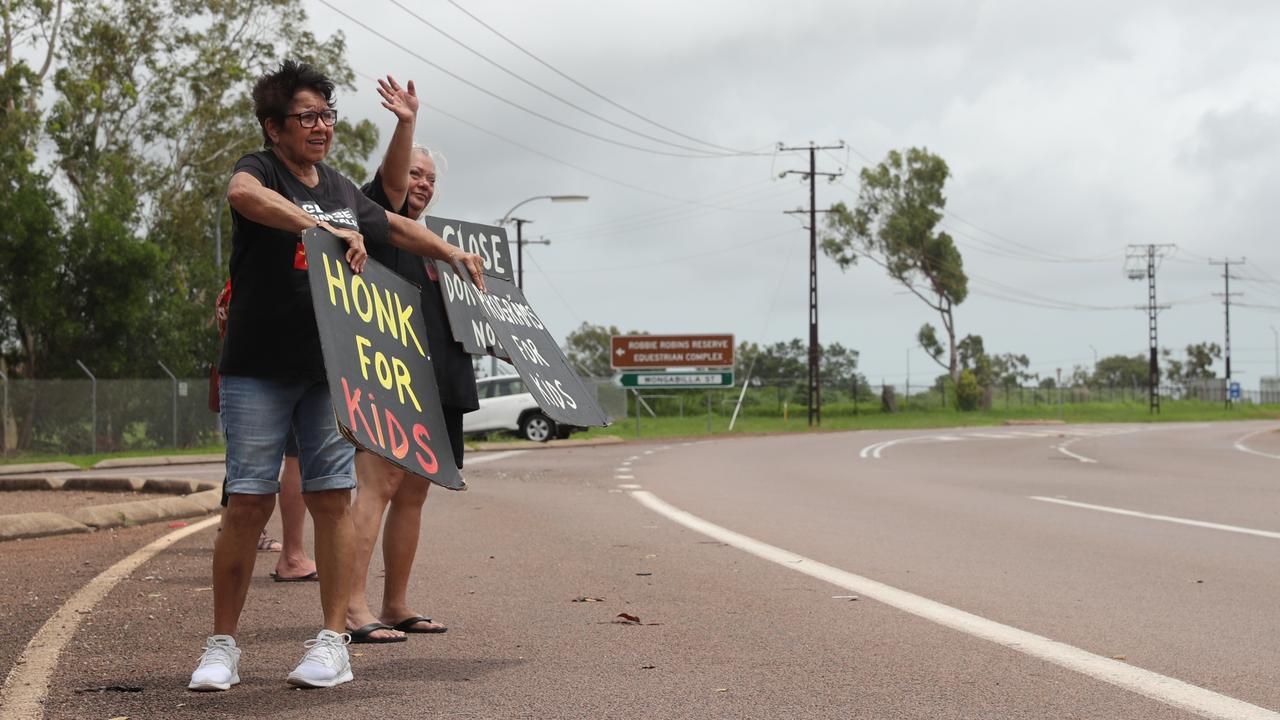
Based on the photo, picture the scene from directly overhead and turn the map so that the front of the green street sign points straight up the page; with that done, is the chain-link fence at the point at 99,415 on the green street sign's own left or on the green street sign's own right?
on the green street sign's own right

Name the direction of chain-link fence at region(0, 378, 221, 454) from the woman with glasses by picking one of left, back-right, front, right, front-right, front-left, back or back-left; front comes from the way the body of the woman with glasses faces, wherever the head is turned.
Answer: back-left

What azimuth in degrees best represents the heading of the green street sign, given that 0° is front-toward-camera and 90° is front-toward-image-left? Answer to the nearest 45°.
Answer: approximately 0°

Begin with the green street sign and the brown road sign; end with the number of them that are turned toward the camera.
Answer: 2

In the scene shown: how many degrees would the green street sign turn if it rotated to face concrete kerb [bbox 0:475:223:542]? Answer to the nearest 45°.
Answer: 0° — it already faces it

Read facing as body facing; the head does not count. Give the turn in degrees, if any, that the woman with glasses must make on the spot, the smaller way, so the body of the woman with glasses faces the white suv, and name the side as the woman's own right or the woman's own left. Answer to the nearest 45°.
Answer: approximately 135° to the woman's own left

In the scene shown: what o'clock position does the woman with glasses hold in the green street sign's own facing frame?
The woman with glasses is roughly at 12 o'clock from the green street sign.

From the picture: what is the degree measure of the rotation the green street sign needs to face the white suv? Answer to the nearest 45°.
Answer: approximately 45° to its right
